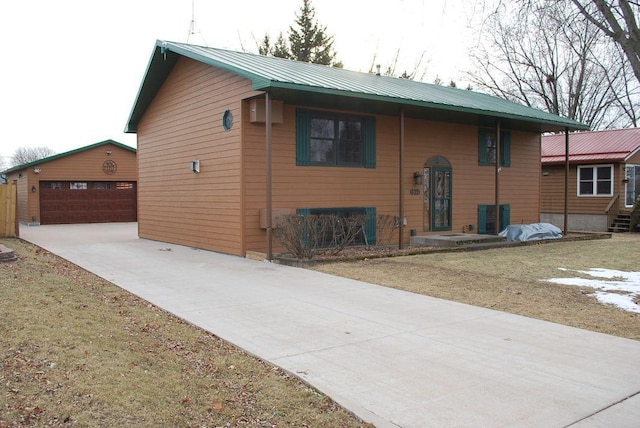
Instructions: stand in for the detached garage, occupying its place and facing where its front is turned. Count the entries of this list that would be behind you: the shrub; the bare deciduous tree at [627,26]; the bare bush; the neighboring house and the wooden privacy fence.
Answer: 0

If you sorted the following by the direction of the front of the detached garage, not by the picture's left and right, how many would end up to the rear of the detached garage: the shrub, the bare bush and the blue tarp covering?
0

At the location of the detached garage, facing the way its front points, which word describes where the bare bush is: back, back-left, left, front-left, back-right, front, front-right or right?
front

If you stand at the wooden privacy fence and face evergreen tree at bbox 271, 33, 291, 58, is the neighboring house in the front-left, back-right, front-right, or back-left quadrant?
front-right

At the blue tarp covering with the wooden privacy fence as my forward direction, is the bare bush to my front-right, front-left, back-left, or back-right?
front-left

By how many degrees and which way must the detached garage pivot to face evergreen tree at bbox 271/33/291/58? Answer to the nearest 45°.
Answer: approximately 135° to its left

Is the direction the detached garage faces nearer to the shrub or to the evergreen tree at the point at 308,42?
the shrub

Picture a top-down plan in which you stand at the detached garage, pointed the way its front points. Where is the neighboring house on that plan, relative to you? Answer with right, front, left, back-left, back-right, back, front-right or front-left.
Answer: front-left

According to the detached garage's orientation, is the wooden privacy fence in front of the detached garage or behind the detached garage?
in front

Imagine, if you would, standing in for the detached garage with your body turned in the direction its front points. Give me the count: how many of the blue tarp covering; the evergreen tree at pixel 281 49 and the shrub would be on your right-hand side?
0

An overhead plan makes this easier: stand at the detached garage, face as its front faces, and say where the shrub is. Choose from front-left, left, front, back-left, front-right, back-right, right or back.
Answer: front-left

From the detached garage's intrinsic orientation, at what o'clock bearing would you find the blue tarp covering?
The blue tarp covering is roughly at 11 o'clock from the detached garage.

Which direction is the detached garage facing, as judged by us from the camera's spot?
facing the viewer

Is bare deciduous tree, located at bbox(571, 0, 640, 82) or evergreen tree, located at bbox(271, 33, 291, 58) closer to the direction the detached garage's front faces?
the bare deciduous tree
